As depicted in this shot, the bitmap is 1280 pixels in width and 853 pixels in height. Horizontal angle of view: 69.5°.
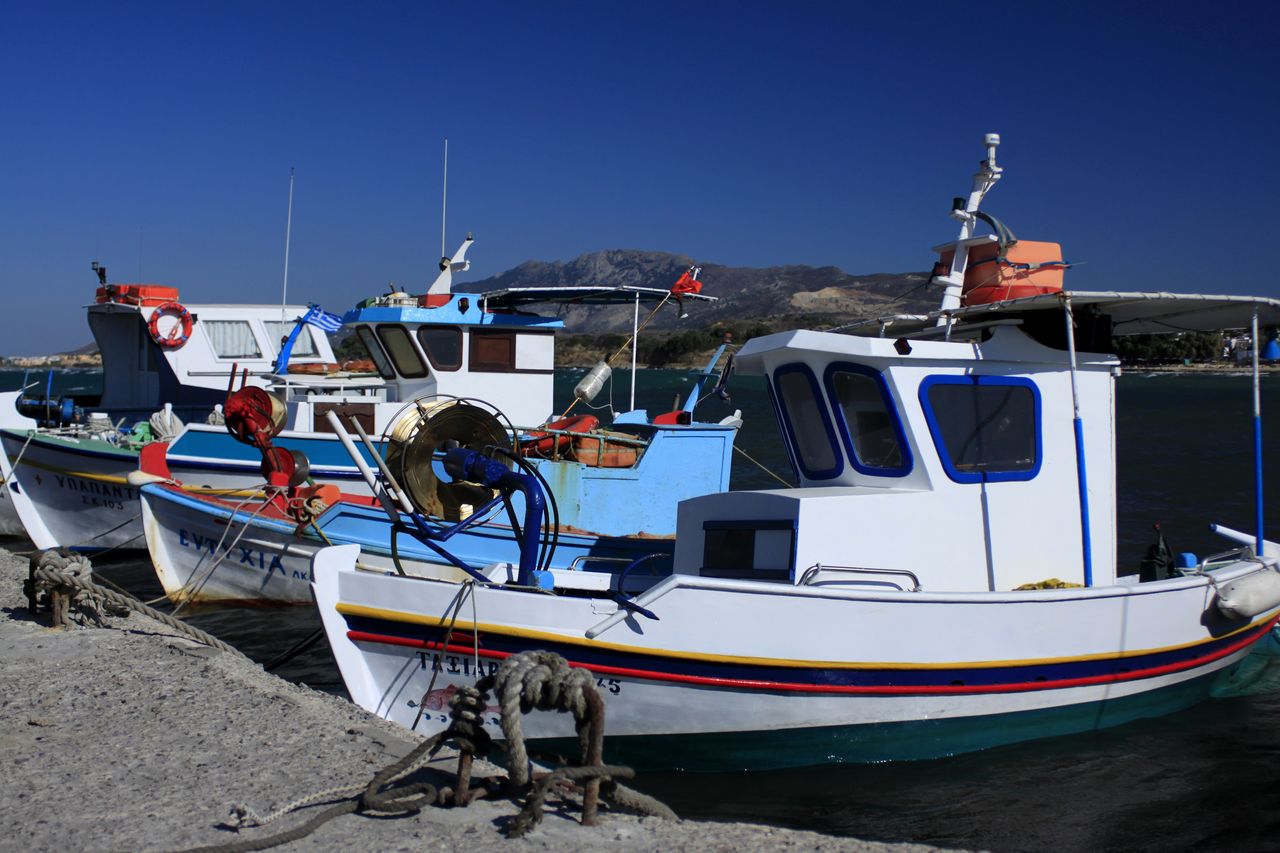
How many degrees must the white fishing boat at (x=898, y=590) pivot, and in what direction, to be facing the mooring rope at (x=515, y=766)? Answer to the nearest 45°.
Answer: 0° — it already faces it

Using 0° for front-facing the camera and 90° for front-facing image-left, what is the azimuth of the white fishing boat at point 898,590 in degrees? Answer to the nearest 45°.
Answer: approximately 45°

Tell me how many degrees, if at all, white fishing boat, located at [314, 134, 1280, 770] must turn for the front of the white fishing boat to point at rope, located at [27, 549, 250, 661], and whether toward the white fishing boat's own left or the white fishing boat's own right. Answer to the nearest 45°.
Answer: approximately 45° to the white fishing boat's own right

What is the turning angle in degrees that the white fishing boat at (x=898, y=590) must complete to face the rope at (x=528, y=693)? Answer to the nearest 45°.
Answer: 0° — it already faces it

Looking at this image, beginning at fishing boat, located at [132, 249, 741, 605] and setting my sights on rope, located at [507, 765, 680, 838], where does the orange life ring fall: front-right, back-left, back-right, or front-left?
back-right

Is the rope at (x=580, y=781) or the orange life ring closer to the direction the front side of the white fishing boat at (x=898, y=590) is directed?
the rope
